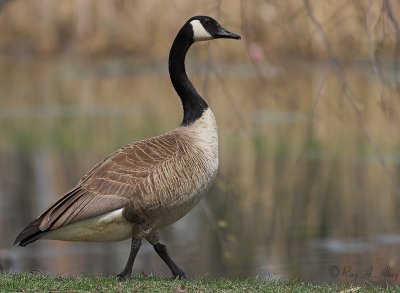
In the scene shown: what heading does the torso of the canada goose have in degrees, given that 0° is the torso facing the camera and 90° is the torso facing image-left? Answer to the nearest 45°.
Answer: approximately 270°
